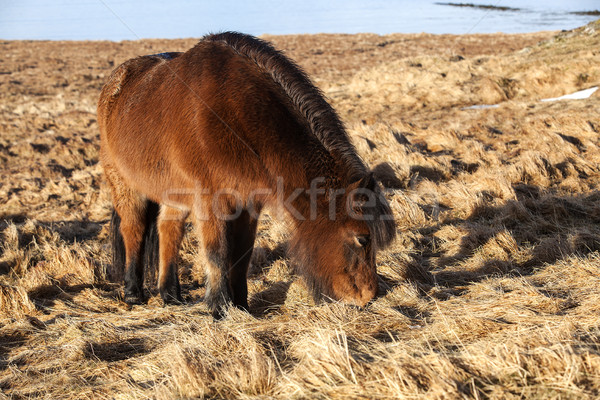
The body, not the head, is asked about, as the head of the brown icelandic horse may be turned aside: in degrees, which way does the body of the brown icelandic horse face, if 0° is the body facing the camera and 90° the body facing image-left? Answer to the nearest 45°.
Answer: approximately 315°
